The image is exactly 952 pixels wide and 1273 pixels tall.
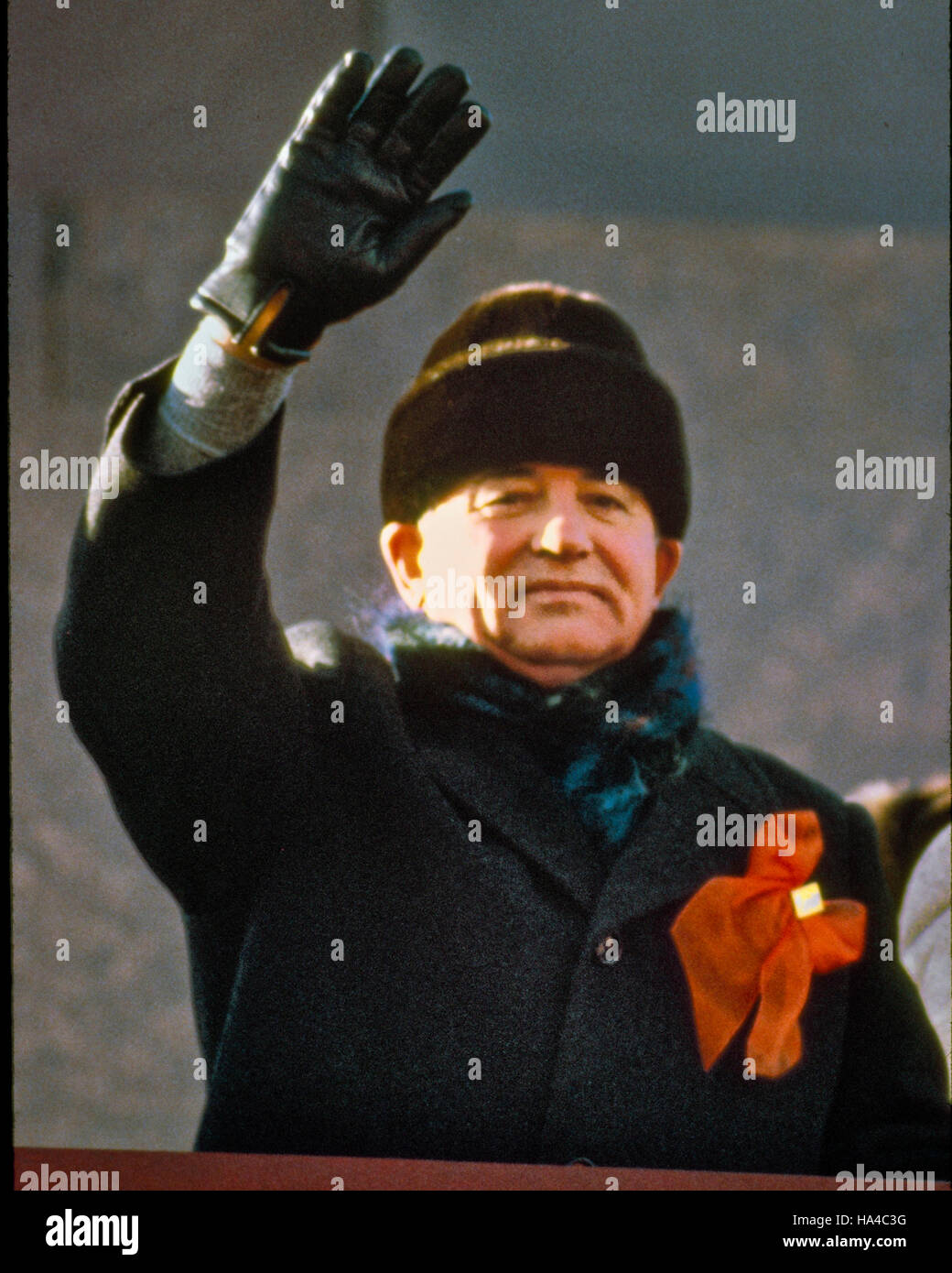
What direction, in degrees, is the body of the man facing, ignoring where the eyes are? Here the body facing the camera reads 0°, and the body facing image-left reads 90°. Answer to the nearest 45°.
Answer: approximately 0°
